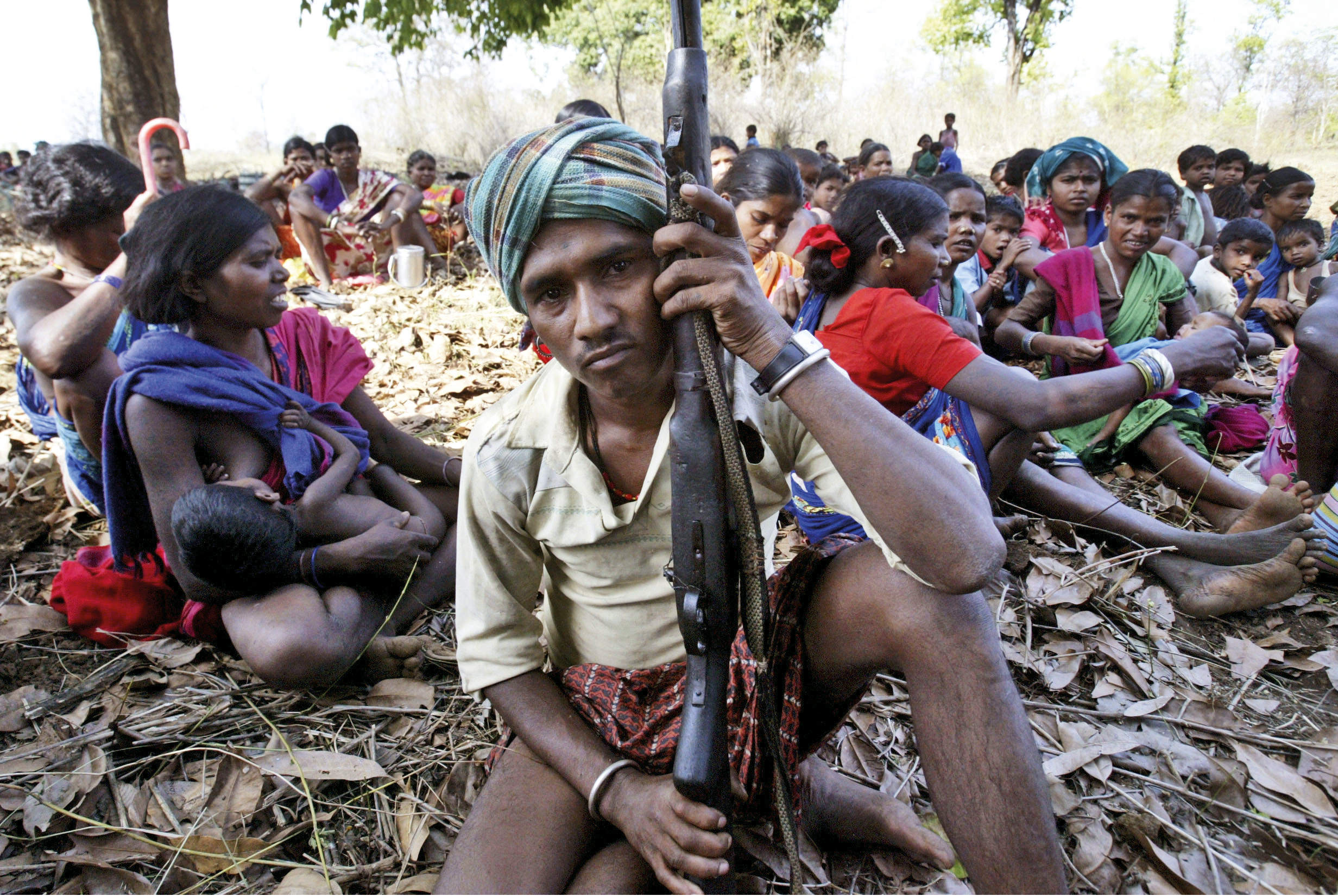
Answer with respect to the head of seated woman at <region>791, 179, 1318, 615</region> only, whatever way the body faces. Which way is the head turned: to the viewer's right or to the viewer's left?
to the viewer's right

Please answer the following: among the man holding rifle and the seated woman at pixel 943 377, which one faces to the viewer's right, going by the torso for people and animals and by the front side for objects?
the seated woman

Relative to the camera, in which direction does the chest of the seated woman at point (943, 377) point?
to the viewer's right

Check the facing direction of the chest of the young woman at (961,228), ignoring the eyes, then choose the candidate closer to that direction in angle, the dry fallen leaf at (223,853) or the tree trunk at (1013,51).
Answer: the dry fallen leaf

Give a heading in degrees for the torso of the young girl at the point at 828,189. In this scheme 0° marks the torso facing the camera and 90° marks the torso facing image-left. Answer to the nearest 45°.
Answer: approximately 315°

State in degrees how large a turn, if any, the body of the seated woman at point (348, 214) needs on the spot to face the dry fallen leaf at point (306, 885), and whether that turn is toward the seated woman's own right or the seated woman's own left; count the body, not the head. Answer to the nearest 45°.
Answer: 0° — they already face it

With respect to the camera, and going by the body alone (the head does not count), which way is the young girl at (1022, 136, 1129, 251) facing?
toward the camera

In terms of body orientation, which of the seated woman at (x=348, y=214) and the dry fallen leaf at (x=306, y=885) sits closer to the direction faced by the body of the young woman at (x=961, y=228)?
the dry fallen leaf

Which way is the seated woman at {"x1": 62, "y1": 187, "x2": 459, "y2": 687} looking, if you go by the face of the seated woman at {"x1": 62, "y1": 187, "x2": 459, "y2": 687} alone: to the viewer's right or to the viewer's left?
to the viewer's right

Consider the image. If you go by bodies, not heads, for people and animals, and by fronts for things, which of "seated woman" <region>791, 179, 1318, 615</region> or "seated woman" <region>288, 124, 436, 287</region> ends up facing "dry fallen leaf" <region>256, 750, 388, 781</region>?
"seated woman" <region>288, 124, 436, 287</region>

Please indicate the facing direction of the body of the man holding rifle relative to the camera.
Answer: toward the camera

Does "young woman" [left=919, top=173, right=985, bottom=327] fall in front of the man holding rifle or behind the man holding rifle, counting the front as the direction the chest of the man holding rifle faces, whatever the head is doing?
behind
